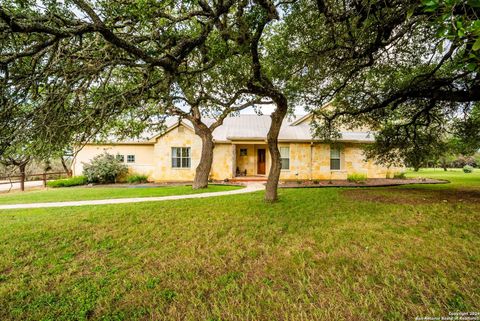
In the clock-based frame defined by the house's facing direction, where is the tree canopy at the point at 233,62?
The tree canopy is roughly at 12 o'clock from the house.

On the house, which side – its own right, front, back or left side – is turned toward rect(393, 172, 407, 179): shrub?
left

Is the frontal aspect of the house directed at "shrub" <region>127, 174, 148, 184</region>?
no

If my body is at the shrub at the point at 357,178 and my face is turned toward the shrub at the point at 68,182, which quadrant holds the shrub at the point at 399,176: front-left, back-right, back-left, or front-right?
back-right

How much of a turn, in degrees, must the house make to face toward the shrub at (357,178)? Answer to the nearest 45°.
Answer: approximately 90° to its left

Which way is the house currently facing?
toward the camera

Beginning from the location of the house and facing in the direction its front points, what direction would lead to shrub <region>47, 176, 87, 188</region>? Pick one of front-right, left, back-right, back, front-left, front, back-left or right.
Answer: right

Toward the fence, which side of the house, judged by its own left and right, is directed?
right

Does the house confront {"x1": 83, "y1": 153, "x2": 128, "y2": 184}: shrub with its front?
no
